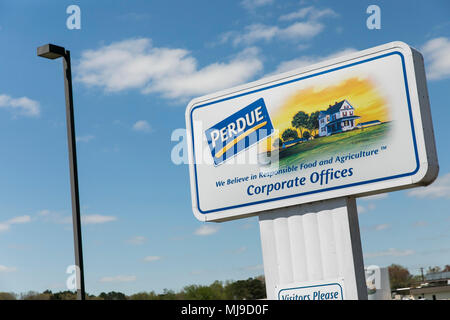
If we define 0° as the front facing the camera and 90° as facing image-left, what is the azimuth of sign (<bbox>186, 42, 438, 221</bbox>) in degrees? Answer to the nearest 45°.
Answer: approximately 45°

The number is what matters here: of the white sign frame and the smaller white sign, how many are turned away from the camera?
0

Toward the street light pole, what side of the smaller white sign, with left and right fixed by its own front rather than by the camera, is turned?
right

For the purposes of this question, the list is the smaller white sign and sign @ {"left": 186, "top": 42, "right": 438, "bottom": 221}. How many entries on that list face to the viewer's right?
0

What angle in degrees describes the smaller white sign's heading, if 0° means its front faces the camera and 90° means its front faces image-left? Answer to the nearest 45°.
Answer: approximately 45°
